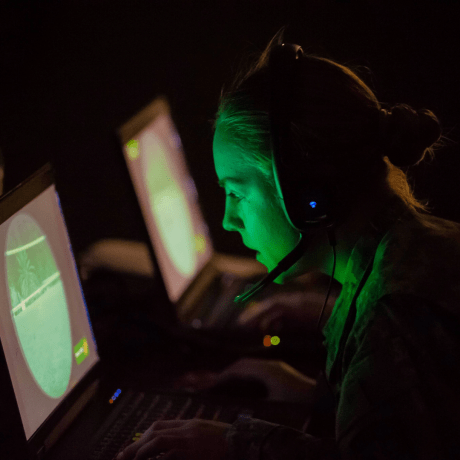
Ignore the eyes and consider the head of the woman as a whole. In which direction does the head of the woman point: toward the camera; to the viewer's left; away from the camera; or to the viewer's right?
to the viewer's left

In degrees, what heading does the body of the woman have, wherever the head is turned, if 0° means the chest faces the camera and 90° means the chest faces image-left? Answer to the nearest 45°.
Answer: approximately 90°

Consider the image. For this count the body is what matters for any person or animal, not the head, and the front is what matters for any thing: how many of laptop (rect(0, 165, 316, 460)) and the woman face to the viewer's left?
1

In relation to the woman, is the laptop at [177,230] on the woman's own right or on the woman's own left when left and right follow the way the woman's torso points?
on the woman's own right

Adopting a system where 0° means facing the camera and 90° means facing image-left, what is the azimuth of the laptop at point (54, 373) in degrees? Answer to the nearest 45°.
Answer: approximately 315°
